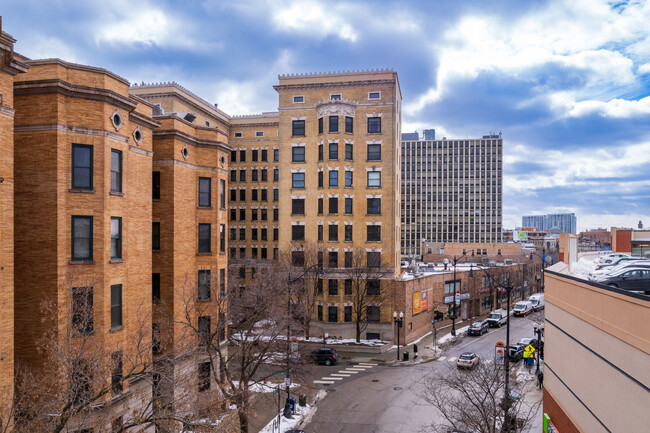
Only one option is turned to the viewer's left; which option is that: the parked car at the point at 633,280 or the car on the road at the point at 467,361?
the parked car at the point at 633,280

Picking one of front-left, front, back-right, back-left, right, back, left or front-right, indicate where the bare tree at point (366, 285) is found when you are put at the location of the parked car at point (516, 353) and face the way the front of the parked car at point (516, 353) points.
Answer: back-left

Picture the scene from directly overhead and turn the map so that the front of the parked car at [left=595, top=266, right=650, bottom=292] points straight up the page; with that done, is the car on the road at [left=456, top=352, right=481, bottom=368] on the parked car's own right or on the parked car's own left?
on the parked car's own right

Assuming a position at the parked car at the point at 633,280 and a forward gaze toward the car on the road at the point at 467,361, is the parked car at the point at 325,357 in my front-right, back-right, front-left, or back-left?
front-left

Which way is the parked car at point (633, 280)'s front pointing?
to the viewer's left

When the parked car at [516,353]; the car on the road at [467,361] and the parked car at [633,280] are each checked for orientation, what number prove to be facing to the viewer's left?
1

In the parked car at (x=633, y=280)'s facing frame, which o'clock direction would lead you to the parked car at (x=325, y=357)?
the parked car at (x=325, y=357) is roughly at 1 o'clock from the parked car at (x=633, y=280).

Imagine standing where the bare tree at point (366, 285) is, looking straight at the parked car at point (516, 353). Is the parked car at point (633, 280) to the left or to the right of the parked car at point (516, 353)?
right

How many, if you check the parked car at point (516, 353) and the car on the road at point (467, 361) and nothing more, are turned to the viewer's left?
0

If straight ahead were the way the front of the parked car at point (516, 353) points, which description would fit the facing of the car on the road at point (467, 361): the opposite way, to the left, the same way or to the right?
the same way

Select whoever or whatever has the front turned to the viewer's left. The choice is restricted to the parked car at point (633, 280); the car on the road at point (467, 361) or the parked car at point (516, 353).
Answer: the parked car at point (633, 280)
